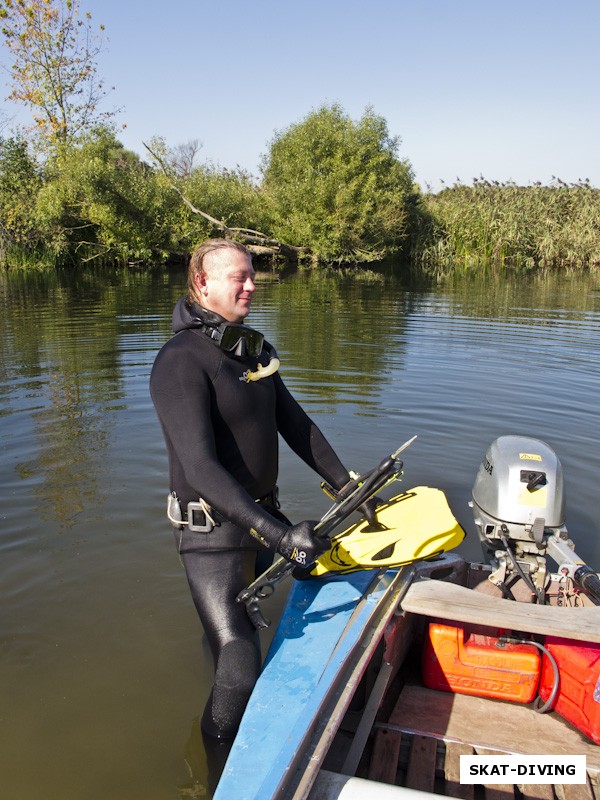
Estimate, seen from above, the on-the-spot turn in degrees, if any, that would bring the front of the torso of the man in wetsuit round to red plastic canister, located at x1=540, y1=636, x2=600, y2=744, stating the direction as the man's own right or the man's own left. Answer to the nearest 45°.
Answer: approximately 45° to the man's own left

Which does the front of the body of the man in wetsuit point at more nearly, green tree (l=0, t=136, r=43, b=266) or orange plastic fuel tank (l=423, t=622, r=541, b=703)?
the orange plastic fuel tank

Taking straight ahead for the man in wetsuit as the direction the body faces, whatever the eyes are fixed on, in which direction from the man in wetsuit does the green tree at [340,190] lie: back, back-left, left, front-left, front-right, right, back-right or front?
back-left

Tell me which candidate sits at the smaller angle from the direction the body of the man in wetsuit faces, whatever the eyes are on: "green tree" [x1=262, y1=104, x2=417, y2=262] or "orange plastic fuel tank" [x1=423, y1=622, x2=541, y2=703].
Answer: the orange plastic fuel tank

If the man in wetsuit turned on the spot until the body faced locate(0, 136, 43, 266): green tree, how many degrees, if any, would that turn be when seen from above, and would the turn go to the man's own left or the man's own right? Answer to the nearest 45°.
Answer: approximately 135° to the man's own left

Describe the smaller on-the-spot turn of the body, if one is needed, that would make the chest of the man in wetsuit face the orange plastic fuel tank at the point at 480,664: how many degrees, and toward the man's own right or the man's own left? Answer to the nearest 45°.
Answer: approximately 45° to the man's own left

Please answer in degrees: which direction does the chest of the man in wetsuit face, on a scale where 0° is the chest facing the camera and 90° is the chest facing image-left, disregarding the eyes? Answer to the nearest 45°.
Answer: approximately 315°

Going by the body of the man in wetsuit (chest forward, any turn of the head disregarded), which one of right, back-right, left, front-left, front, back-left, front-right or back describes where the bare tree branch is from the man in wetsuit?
back-left
